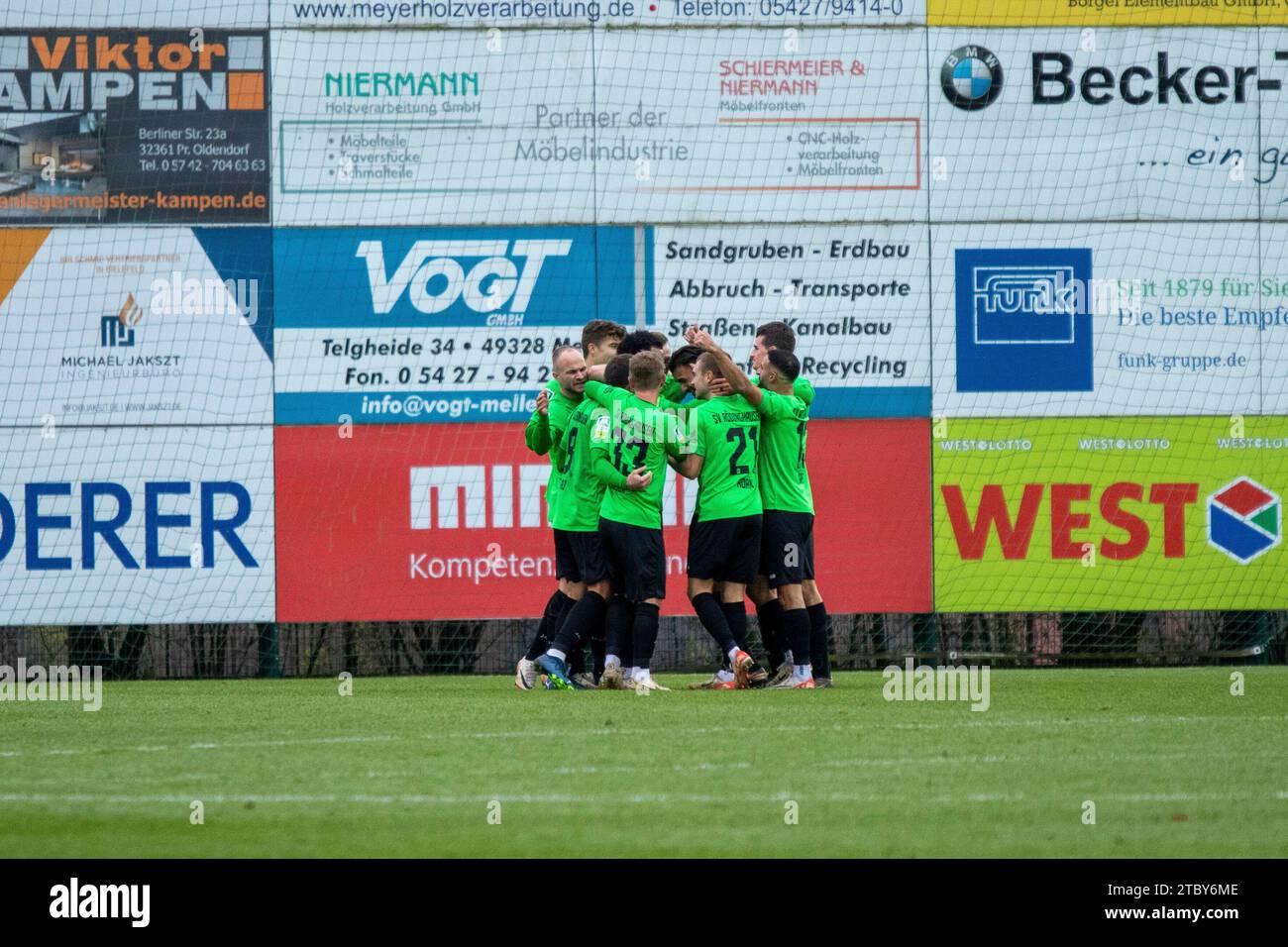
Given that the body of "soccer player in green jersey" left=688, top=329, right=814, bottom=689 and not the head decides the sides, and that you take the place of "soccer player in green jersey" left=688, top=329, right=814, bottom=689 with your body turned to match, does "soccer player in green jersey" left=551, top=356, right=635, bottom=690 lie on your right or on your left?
on your left

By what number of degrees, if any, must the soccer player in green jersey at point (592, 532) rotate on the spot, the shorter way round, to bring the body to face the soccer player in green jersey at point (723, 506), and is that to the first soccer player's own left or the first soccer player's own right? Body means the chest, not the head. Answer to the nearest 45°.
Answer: approximately 45° to the first soccer player's own right

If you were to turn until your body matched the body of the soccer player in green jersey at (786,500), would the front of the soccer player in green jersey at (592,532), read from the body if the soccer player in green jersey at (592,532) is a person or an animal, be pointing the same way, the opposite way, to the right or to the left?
to the right

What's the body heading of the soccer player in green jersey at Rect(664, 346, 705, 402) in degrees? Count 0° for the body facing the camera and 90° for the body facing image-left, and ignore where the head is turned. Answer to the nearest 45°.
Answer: approximately 0°

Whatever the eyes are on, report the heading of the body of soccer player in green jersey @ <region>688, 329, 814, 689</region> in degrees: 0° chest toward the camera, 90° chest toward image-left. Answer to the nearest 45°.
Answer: approximately 135°

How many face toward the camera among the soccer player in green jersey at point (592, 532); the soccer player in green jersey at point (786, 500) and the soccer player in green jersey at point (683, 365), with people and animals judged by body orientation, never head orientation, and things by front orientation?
1

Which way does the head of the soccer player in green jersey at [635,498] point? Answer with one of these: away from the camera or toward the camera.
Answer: away from the camera

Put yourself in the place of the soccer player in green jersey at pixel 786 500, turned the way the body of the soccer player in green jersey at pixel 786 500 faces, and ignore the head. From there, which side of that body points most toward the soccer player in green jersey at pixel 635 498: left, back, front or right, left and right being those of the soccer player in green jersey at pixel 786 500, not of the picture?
left

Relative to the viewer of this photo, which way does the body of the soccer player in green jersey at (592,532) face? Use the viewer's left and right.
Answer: facing away from the viewer and to the right of the viewer

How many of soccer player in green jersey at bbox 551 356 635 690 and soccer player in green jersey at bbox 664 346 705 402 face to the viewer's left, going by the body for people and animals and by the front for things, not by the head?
0
